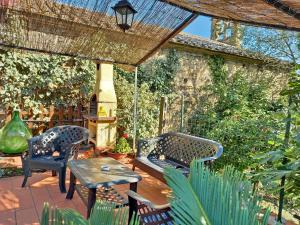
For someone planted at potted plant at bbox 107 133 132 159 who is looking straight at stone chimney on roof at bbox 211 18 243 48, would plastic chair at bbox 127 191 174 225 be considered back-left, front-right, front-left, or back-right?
back-right

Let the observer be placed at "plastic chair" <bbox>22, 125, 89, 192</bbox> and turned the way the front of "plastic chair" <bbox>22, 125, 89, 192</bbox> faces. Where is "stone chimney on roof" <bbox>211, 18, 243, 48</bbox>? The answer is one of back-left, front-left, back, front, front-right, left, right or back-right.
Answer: back

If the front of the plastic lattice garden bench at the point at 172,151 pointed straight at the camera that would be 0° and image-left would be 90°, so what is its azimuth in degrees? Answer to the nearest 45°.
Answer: approximately 45°

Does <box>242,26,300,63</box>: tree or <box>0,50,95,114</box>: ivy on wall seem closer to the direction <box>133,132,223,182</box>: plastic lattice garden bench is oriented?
the ivy on wall

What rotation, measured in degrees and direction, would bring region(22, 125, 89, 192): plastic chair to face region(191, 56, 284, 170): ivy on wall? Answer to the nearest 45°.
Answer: approximately 135° to its left

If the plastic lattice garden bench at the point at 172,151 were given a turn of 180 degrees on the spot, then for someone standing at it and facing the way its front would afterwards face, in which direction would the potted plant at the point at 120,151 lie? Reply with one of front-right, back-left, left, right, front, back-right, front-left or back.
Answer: left

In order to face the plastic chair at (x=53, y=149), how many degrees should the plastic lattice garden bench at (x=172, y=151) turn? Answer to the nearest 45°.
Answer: approximately 45° to its right

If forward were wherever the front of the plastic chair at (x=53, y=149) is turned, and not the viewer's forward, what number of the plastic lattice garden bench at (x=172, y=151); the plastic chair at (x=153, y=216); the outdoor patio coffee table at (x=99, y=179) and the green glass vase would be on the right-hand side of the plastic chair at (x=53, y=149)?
1

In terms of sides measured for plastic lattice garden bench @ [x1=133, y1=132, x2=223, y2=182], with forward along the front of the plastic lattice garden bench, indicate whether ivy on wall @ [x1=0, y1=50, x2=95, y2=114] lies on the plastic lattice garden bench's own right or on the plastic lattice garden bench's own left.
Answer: on the plastic lattice garden bench's own right

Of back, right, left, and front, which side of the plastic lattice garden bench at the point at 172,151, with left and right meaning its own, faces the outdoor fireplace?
right

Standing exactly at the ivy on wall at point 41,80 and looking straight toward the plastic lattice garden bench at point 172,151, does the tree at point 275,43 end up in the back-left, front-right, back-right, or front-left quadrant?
front-left
